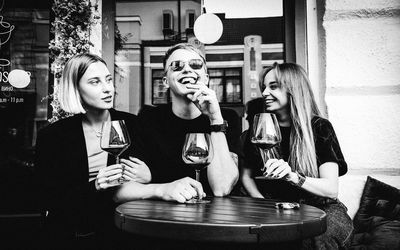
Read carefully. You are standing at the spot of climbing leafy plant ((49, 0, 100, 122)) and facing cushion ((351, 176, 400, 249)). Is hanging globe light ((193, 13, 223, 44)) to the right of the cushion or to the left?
left

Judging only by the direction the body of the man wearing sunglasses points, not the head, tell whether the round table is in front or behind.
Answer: in front

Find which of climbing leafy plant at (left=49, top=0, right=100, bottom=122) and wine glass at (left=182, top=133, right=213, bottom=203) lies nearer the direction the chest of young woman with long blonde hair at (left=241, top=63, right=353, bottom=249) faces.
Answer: the wine glass

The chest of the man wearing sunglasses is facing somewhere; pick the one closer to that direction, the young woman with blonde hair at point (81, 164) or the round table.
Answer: the round table

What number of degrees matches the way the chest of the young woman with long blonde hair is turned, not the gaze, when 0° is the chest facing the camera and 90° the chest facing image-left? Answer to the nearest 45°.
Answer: approximately 45°

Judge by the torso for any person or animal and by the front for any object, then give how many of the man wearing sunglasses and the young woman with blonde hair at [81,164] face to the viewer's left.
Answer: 0

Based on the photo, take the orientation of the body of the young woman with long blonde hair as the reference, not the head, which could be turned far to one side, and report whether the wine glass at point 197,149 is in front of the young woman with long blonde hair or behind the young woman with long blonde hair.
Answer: in front

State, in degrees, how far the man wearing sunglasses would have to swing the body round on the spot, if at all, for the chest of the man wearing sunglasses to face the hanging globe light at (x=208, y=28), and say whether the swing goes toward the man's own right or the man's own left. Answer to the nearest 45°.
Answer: approximately 180°

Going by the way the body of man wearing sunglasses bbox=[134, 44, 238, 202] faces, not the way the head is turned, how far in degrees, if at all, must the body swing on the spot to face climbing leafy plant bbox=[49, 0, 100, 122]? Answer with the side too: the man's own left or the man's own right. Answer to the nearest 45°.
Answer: approximately 135° to the man's own right

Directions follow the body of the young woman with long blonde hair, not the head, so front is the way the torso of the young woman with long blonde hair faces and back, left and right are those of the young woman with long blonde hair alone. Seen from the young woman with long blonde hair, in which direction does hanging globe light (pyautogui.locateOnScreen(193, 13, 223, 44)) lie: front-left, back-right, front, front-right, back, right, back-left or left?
right

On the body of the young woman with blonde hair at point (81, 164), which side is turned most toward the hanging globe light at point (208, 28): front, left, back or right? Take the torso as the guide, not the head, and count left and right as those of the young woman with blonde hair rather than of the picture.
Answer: left
